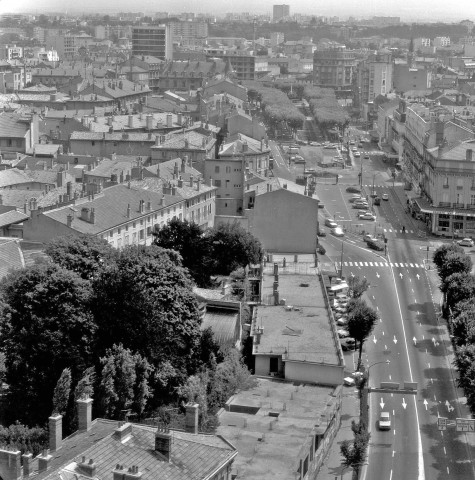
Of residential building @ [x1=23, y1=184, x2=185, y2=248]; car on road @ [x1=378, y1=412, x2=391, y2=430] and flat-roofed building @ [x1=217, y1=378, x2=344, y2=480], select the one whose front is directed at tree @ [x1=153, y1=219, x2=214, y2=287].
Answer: residential building @ [x1=23, y1=184, x2=185, y2=248]

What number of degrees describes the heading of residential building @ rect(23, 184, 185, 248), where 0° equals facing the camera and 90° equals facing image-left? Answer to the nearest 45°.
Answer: approximately 315°

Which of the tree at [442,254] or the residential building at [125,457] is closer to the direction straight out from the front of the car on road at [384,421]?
the residential building

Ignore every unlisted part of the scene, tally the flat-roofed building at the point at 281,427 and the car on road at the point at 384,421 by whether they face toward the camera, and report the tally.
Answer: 1

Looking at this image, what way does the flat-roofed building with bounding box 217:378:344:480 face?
to the viewer's right

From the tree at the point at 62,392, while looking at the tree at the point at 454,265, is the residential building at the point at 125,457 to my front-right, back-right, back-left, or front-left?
back-right

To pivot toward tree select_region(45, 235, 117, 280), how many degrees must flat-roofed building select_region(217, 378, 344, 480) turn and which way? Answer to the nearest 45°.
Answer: approximately 135° to its left

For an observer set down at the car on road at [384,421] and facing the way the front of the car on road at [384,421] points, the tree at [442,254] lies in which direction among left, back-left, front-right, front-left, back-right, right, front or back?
back

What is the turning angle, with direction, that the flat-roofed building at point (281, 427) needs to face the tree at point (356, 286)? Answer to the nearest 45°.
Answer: approximately 90° to its left

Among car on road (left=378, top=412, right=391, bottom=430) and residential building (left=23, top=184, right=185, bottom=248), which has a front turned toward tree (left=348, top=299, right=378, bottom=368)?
the residential building

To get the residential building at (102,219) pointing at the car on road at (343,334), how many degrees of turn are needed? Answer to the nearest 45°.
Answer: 0° — it already faces it
